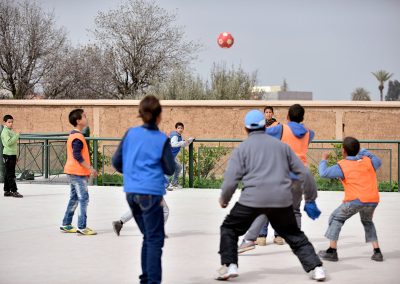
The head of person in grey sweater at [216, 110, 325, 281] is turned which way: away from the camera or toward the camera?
away from the camera

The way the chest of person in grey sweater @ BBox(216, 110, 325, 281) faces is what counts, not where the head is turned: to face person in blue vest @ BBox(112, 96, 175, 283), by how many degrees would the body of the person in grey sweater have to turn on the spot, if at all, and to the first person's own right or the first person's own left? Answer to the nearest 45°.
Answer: approximately 135° to the first person's own left

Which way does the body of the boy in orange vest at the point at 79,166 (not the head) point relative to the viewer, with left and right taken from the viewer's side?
facing to the right of the viewer

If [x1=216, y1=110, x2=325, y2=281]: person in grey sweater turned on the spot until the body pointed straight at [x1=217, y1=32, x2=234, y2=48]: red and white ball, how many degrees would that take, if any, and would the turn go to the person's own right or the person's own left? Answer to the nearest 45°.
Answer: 0° — they already face it

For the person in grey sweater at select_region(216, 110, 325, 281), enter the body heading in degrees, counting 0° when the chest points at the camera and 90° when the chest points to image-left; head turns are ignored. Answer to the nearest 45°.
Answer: approximately 180°

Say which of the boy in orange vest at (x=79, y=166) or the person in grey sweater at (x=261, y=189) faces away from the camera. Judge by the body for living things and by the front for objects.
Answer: the person in grey sweater

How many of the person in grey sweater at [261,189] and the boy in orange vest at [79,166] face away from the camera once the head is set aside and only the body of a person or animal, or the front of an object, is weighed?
1

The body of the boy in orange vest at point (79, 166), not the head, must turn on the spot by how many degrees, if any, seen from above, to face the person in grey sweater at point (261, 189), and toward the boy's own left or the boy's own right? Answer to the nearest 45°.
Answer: approximately 45° to the boy's own right

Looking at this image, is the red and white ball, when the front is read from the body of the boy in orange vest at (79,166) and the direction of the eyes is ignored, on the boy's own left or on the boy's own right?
on the boy's own left

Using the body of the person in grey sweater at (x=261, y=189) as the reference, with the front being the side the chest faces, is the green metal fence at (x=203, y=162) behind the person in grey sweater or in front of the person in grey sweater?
in front

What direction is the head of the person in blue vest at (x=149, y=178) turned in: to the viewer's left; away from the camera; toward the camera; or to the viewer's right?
away from the camera

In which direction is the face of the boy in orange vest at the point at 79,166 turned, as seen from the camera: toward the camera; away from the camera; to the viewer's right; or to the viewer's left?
to the viewer's right

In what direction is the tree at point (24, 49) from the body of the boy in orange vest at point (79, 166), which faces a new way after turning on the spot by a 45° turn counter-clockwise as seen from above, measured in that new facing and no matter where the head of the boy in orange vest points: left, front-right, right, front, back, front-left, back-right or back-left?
front-left

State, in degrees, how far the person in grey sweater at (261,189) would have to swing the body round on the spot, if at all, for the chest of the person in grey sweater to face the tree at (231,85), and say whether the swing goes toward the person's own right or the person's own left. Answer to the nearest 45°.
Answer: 0° — they already face it

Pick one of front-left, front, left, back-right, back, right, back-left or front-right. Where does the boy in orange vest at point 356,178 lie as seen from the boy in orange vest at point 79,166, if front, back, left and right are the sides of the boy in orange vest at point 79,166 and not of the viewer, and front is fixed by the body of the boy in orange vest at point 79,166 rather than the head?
front-right
